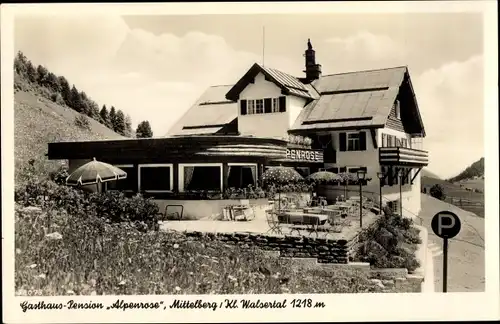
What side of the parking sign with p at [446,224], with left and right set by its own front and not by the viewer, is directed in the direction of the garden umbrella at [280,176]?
back

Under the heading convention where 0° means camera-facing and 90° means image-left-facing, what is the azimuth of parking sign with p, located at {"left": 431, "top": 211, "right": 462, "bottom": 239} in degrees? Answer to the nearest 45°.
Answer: approximately 0°

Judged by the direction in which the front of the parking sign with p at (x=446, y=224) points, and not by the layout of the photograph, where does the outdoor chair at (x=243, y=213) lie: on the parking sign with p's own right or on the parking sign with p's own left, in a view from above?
on the parking sign with p's own right

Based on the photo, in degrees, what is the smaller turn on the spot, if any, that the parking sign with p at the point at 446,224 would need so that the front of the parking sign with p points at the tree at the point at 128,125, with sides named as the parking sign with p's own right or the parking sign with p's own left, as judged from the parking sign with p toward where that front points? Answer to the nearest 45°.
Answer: approximately 90° to the parking sign with p's own right

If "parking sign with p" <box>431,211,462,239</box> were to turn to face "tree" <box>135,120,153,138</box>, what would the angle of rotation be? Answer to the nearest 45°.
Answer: approximately 90° to its right
